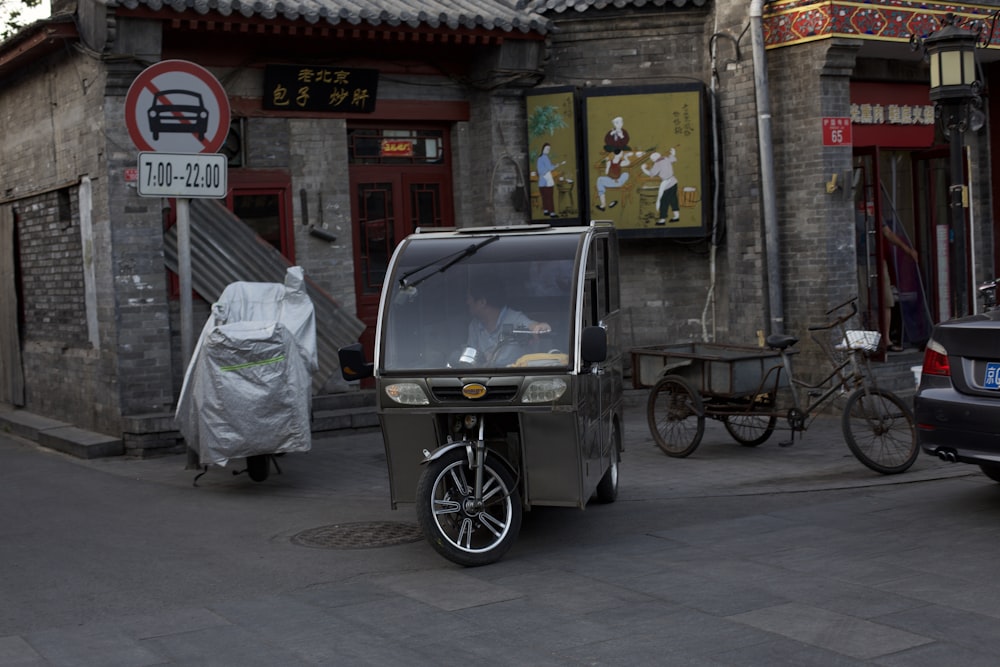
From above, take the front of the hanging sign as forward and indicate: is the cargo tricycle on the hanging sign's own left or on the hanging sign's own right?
on the hanging sign's own left

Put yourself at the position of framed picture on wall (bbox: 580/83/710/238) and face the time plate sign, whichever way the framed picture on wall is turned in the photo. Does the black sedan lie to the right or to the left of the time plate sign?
left

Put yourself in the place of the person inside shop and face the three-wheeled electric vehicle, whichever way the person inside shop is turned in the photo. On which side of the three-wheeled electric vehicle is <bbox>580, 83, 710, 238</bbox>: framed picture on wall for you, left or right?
right

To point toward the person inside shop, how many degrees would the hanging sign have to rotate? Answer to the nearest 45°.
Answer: approximately 90° to its left

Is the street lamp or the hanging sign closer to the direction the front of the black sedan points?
the street lamp

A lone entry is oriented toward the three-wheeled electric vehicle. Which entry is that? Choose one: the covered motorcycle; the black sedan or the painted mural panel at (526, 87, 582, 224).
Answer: the painted mural panel
